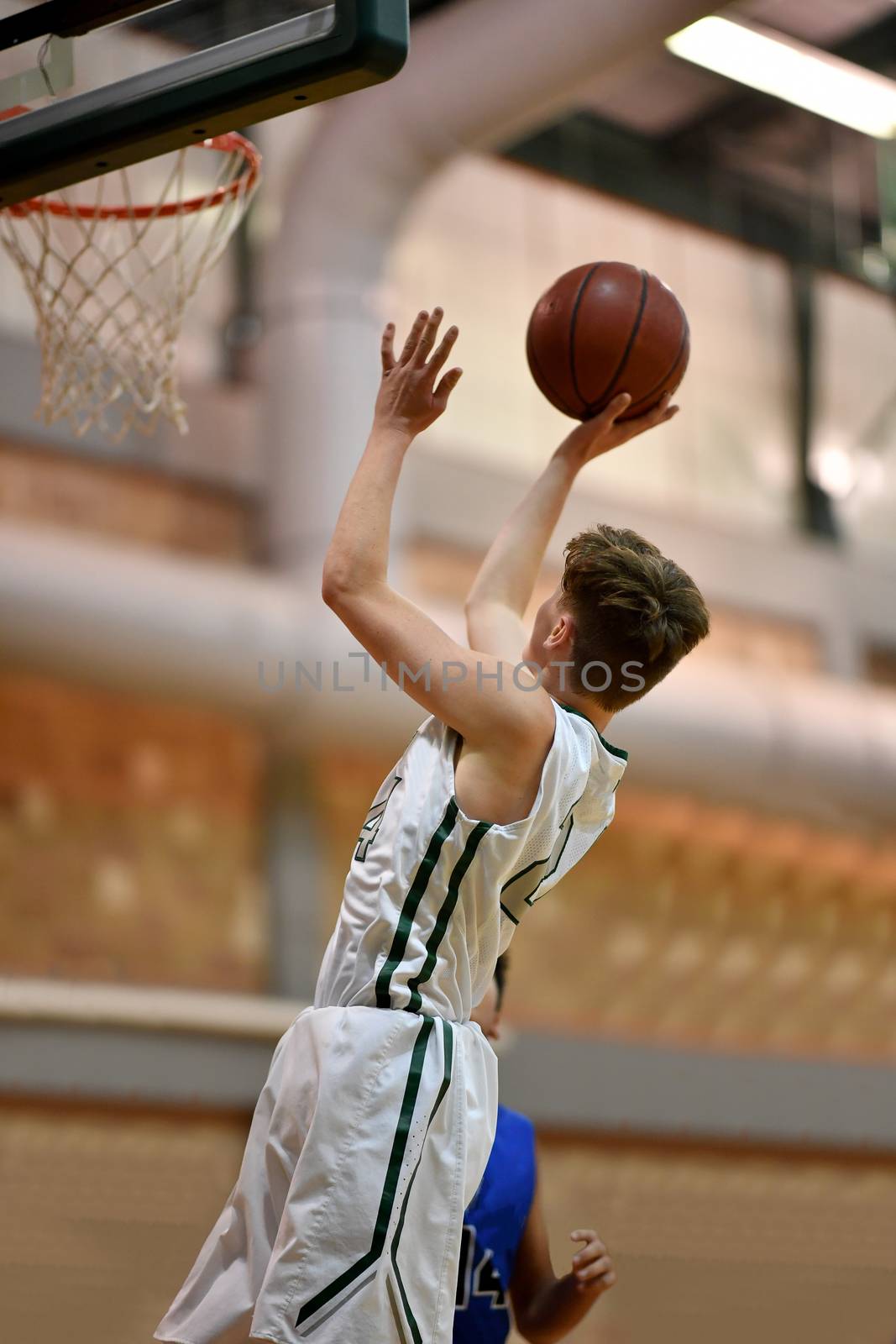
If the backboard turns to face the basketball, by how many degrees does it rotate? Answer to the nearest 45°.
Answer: approximately 45° to its right

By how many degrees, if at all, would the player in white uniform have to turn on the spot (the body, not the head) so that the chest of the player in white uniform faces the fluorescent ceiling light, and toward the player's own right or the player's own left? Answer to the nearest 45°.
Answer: approximately 90° to the player's own right
